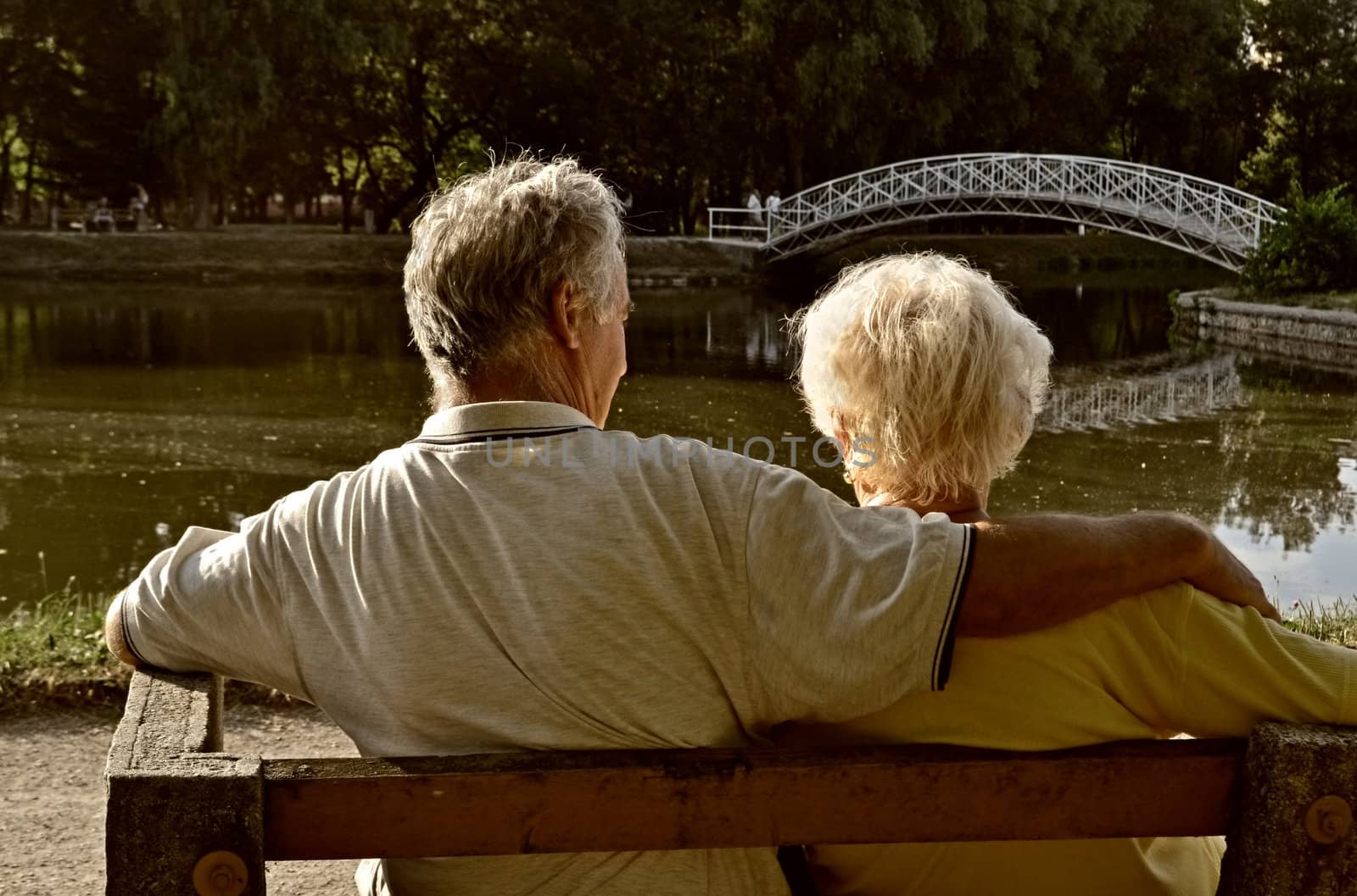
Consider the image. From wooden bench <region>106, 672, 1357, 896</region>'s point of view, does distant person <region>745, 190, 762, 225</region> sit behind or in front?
in front

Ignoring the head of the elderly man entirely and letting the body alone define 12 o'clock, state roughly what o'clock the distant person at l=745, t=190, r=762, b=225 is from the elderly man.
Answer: The distant person is roughly at 12 o'clock from the elderly man.

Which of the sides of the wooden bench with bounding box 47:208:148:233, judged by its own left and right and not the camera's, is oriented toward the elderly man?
front

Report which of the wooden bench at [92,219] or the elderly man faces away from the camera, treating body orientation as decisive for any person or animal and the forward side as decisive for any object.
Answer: the elderly man

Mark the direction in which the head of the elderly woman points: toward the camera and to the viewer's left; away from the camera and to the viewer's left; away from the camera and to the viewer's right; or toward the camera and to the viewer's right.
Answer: away from the camera and to the viewer's left

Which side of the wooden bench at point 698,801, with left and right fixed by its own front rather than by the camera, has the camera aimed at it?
back

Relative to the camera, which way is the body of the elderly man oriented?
away from the camera

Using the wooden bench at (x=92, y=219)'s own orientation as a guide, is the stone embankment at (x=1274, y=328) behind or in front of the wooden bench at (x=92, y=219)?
in front

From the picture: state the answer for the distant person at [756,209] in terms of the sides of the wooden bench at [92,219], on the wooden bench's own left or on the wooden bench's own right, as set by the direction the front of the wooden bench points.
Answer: on the wooden bench's own left

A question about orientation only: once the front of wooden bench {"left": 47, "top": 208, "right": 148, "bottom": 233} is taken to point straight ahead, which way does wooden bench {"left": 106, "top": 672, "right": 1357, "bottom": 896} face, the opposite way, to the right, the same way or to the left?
the opposite way

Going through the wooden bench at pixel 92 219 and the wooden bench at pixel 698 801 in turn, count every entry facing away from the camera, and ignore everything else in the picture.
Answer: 1

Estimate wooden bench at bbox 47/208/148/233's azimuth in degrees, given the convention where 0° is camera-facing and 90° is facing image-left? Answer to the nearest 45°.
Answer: approximately 0°
